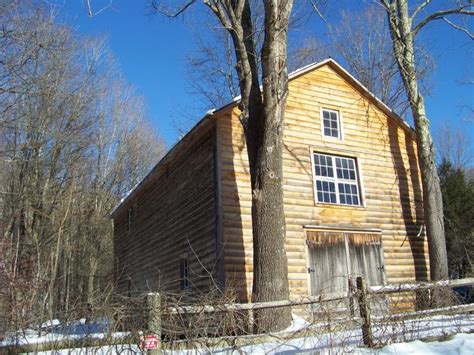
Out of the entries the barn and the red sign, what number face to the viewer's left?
0

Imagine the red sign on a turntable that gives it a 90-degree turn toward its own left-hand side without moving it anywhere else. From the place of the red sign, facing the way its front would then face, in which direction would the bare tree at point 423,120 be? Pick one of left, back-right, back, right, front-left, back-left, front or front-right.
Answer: front-left

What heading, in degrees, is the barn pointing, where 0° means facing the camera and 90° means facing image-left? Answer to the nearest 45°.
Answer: approximately 315°

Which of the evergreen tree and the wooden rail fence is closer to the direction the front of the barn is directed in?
the wooden rail fence

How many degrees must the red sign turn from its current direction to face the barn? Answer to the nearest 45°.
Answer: approximately 135° to its left

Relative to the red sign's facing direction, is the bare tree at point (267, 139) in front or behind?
behind

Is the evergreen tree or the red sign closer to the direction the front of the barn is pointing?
the red sign

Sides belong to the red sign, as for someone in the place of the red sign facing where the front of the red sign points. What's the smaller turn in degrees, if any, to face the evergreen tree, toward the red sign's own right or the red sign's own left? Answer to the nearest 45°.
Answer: approximately 135° to the red sign's own left

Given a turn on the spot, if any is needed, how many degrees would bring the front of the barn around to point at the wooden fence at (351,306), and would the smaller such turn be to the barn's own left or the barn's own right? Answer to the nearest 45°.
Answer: approximately 45° to the barn's own right

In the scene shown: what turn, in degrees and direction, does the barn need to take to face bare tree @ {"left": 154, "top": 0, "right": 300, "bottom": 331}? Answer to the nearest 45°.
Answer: approximately 45° to its right
